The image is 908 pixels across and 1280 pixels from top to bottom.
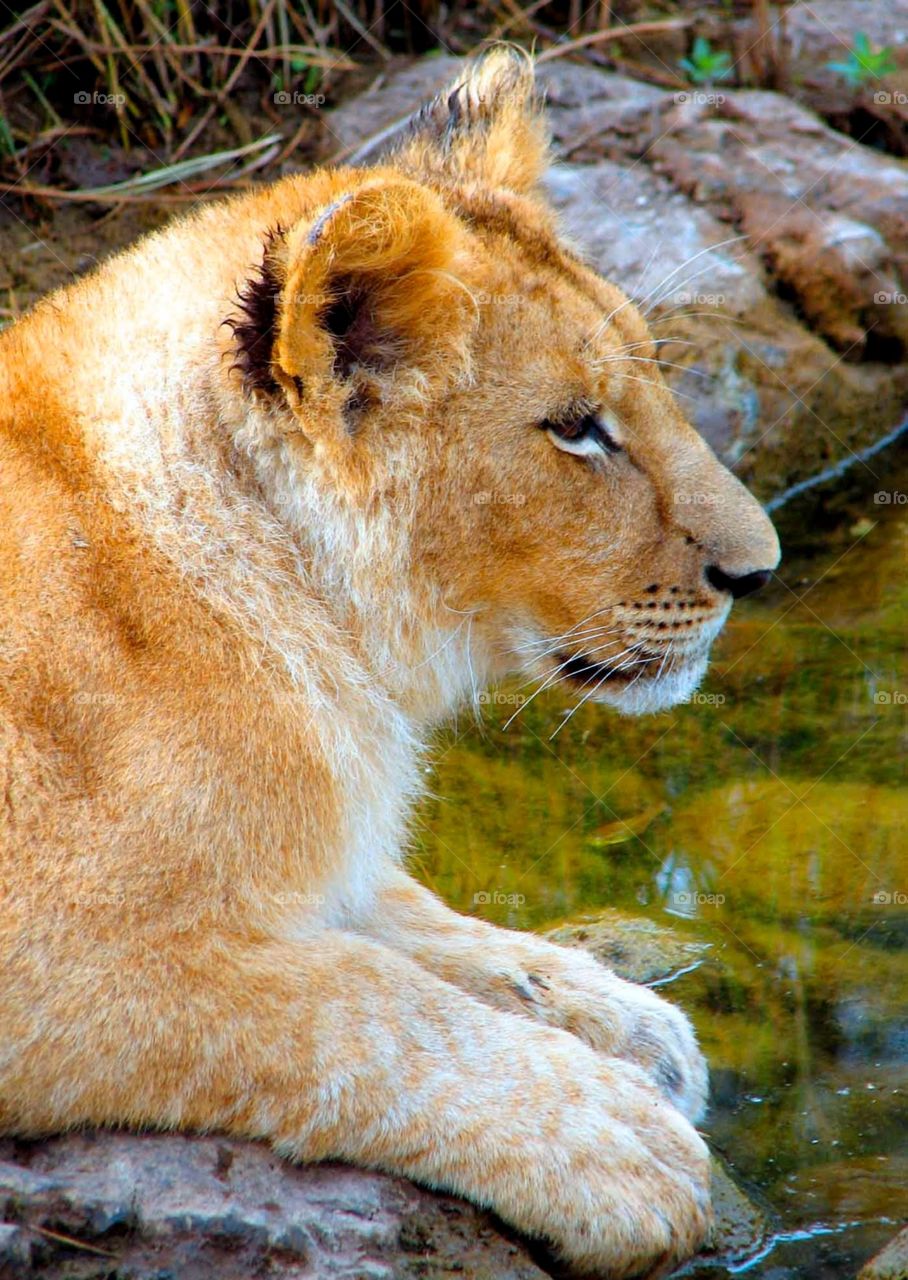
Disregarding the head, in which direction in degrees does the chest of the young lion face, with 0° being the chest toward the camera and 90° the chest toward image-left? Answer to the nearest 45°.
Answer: approximately 270°

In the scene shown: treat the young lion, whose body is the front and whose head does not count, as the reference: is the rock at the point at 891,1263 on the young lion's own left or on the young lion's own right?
on the young lion's own right

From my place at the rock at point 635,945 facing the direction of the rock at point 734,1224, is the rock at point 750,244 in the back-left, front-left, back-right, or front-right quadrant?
back-left

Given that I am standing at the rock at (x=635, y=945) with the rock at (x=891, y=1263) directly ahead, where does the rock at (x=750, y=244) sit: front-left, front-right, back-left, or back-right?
back-left

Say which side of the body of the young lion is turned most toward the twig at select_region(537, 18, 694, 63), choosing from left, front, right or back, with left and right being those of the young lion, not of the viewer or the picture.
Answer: left
